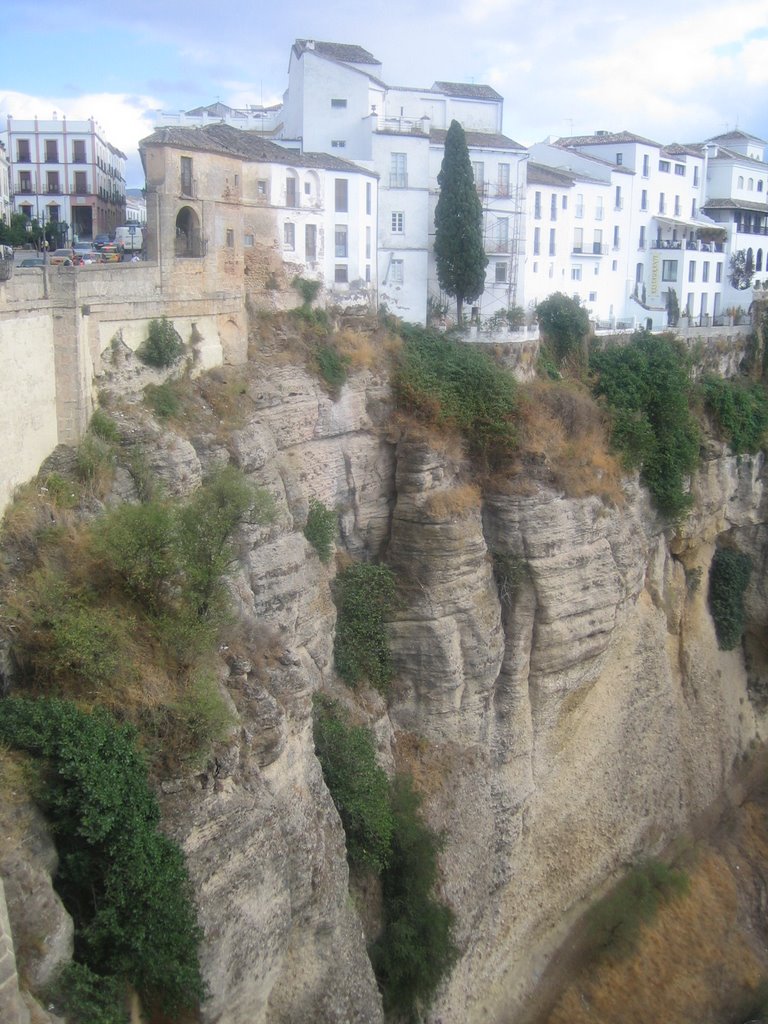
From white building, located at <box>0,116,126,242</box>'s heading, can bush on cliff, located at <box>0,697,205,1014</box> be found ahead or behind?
ahead

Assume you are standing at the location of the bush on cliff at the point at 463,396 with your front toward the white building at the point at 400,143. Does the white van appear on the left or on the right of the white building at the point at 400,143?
left

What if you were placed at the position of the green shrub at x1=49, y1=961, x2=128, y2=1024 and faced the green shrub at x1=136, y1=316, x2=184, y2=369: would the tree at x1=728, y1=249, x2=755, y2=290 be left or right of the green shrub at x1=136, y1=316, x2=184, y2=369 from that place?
right

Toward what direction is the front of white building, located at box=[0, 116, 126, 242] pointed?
toward the camera

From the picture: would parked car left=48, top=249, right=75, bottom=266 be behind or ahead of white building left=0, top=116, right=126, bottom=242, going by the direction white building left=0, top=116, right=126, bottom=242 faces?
ahead

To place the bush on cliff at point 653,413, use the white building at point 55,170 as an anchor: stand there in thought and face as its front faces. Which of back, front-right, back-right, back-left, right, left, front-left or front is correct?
front-left

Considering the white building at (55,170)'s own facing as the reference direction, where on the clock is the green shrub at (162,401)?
The green shrub is roughly at 12 o'clock from the white building.

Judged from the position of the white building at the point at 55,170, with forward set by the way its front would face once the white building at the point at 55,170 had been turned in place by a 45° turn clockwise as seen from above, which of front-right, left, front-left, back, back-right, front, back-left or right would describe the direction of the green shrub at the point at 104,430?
front-left

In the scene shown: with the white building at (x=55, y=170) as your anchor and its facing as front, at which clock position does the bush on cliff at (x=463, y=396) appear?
The bush on cliff is roughly at 11 o'clock from the white building.

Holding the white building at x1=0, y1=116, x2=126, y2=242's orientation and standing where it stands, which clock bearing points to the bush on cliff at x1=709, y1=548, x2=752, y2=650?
The bush on cliff is roughly at 10 o'clock from the white building.

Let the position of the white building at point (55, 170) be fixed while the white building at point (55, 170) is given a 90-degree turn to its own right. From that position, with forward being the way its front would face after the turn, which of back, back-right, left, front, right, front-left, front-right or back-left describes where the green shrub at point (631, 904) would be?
back-left

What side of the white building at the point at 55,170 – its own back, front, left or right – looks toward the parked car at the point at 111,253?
front

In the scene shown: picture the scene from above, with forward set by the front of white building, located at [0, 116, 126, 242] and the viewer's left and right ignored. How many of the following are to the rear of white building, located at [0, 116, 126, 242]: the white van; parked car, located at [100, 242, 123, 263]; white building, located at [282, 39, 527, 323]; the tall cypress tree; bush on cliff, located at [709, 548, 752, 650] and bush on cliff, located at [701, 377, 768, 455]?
0

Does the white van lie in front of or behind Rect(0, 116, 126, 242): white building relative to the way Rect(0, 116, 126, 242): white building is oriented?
in front

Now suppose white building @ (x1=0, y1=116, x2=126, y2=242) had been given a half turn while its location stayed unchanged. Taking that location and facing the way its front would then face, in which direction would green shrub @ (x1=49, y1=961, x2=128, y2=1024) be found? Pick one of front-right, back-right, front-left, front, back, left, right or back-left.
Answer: back

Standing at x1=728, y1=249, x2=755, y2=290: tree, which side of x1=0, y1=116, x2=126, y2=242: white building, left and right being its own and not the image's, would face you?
left

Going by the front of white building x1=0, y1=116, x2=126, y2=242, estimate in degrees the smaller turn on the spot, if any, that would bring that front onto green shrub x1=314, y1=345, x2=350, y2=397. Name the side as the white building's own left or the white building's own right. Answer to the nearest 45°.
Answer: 0° — it already faces it
